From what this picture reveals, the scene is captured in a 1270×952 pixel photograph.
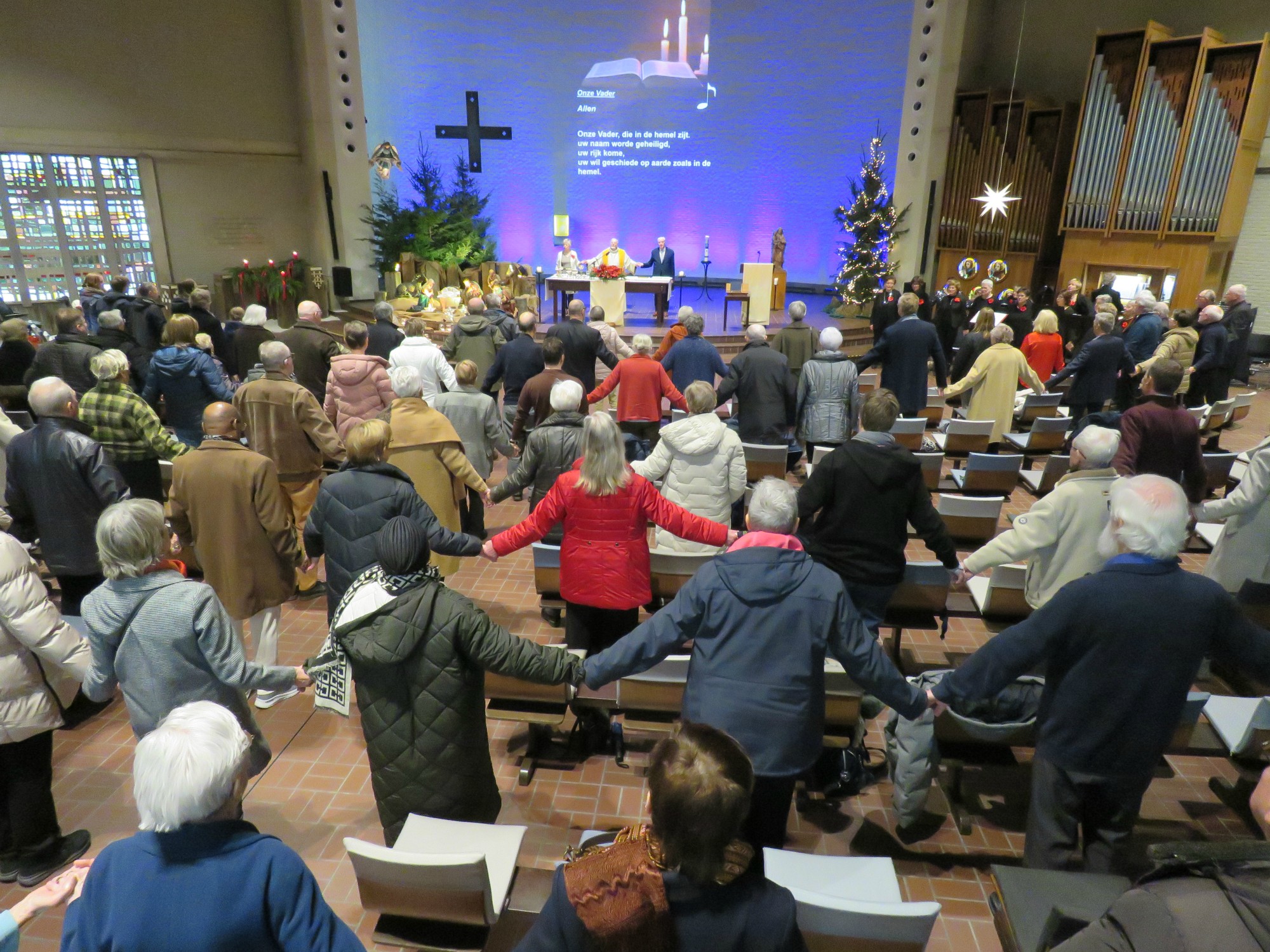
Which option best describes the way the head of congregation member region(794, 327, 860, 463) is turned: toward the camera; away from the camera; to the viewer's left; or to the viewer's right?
away from the camera

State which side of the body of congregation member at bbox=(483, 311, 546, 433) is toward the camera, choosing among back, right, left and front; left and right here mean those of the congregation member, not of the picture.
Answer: back

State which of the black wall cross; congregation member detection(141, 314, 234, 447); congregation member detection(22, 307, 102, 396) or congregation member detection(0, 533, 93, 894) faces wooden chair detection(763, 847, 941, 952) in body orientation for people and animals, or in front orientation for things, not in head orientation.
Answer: the black wall cross

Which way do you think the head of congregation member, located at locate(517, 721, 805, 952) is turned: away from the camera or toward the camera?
away from the camera

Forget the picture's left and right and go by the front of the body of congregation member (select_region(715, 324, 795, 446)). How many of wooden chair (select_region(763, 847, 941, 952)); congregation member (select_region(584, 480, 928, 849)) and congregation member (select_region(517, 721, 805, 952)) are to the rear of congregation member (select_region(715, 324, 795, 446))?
3

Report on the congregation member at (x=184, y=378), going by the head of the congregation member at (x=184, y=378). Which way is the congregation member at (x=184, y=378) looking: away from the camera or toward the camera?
away from the camera

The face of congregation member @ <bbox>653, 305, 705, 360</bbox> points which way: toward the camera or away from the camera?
away from the camera

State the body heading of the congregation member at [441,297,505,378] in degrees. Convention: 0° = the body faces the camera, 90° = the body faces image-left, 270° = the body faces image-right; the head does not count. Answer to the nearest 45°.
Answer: approximately 180°

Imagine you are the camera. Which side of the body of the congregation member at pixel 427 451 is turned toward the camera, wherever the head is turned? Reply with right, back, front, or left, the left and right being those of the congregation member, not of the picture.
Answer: back

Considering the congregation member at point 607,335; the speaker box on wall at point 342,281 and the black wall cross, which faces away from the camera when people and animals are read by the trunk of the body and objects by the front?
the congregation member

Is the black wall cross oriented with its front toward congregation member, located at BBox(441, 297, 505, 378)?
yes

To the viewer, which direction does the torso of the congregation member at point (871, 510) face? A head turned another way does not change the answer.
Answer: away from the camera

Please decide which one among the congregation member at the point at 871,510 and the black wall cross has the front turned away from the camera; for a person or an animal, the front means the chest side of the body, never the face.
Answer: the congregation member

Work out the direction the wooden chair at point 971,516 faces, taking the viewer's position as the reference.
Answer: facing away from the viewer

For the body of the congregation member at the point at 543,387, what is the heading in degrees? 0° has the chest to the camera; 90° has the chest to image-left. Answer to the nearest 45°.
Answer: approximately 180°
